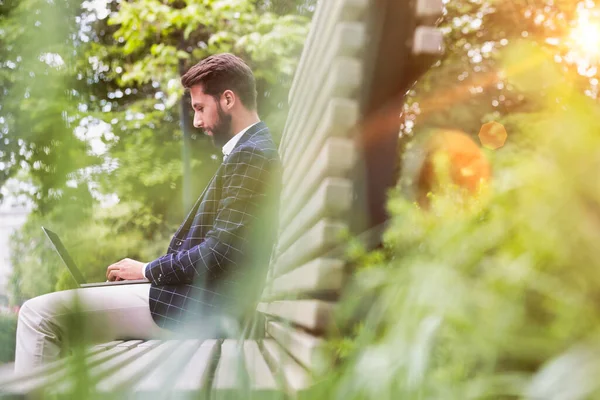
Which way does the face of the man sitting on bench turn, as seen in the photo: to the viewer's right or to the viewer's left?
to the viewer's left

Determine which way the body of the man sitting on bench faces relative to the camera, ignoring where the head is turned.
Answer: to the viewer's left

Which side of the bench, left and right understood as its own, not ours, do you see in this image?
left
